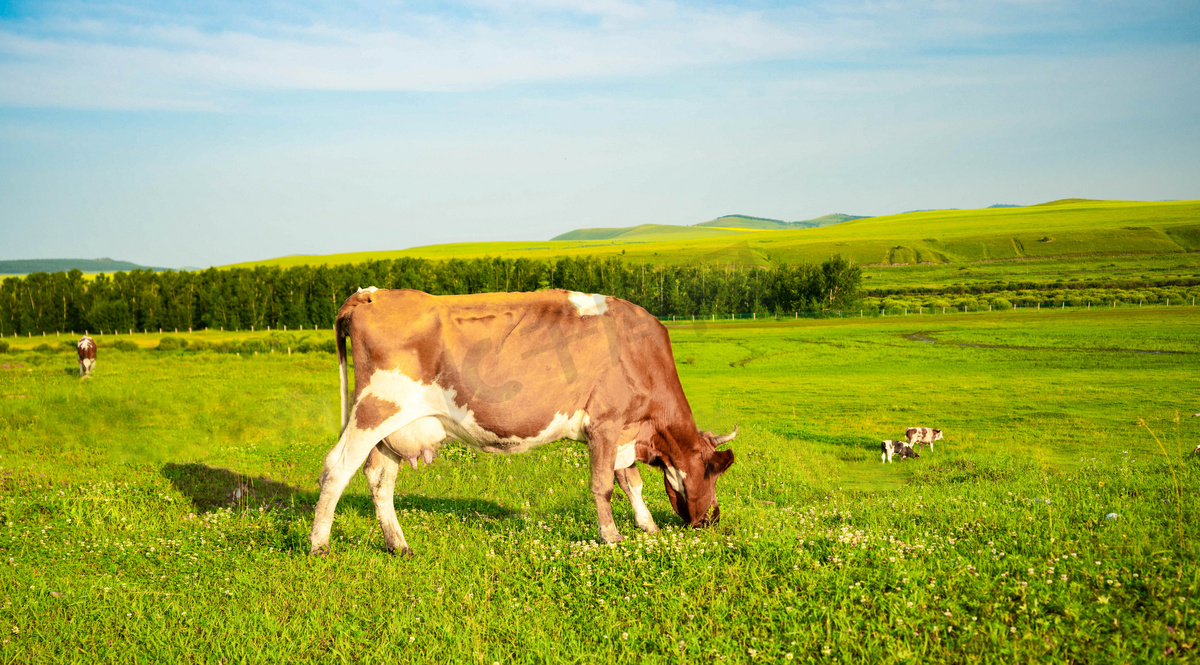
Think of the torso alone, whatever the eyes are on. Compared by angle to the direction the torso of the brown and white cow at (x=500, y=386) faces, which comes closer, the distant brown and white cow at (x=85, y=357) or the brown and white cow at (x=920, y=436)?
the brown and white cow at (x=920, y=436)

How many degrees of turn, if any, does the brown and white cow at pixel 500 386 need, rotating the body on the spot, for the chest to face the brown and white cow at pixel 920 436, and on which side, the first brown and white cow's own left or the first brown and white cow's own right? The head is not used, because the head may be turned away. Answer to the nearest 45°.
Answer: approximately 45° to the first brown and white cow's own left

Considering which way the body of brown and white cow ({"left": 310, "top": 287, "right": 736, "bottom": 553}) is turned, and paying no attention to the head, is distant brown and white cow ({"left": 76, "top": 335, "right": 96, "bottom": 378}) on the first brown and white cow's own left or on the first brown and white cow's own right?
on the first brown and white cow's own left

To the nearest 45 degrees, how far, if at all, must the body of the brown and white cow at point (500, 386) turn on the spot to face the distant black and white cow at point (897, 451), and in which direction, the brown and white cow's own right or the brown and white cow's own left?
approximately 45° to the brown and white cow's own left

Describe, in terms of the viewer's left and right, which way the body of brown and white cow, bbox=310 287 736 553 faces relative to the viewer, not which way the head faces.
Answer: facing to the right of the viewer
